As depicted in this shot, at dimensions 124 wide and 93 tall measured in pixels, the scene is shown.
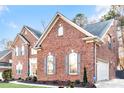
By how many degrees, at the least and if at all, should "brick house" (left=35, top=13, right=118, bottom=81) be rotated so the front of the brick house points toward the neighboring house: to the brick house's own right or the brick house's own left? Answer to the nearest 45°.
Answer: approximately 45° to the brick house's own right

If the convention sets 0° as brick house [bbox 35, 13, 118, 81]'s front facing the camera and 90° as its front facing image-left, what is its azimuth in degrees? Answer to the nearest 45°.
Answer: approximately 45°

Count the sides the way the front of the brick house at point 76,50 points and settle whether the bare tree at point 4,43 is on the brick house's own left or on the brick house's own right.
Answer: on the brick house's own right

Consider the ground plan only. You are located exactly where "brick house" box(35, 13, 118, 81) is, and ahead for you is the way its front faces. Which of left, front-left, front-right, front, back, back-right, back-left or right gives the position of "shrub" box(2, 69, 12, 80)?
front-right
